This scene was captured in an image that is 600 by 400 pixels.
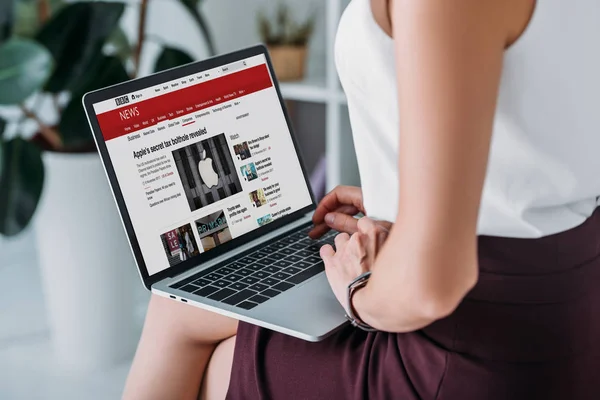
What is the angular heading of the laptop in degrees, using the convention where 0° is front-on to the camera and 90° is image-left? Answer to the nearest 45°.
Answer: approximately 315°

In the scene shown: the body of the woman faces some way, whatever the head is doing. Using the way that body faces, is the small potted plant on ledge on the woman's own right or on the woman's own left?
on the woman's own right

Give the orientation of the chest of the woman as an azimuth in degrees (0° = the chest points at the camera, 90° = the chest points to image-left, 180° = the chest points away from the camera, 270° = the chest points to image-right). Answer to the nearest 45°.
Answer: approximately 90°

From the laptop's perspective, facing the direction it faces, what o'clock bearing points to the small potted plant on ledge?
The small potted plant on ledge is roughly at 8 o'clock from the laptop.

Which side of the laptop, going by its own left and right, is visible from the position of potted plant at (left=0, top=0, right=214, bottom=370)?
back
